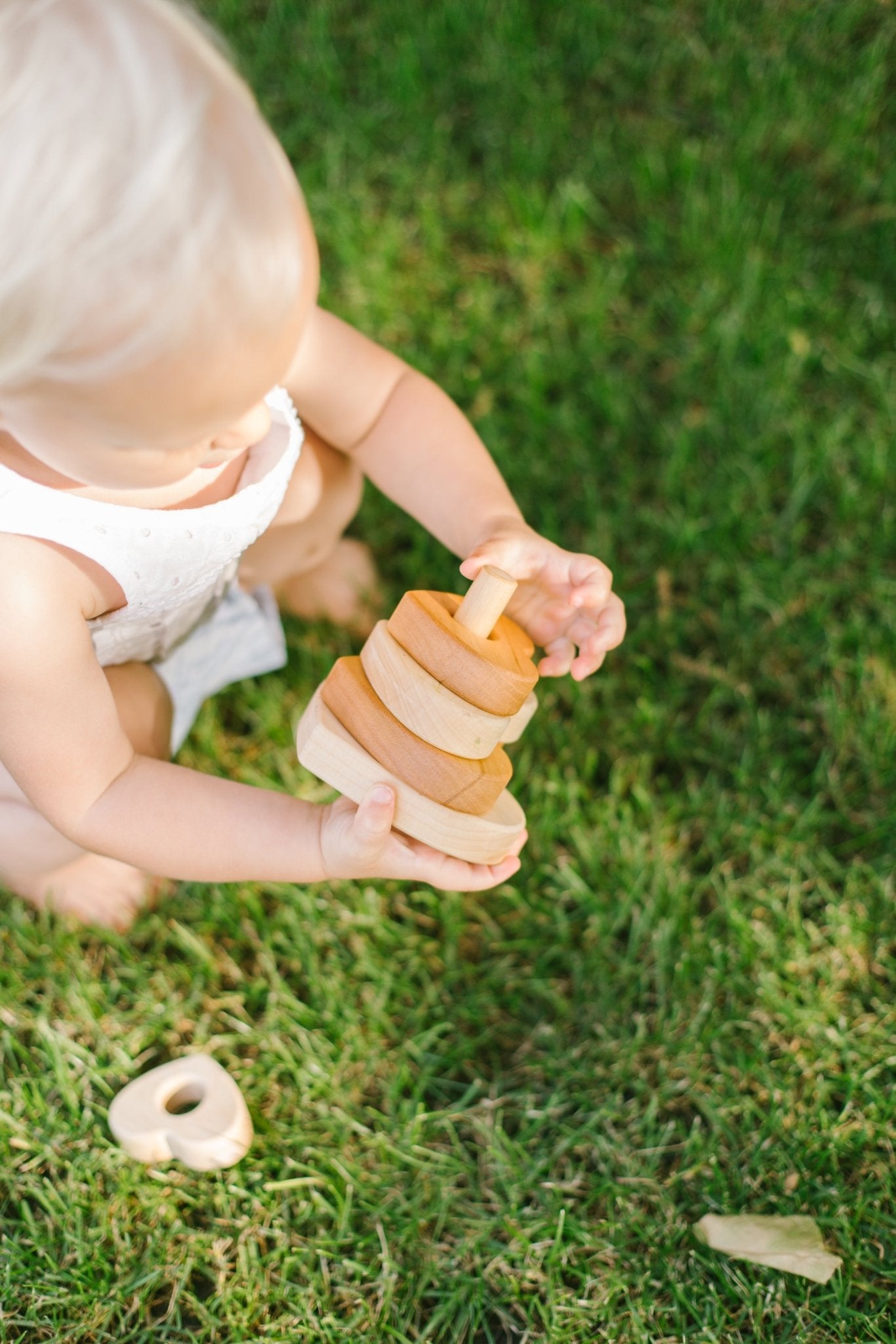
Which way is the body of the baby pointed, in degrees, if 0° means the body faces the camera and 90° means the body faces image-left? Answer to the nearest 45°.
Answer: approximately 315°

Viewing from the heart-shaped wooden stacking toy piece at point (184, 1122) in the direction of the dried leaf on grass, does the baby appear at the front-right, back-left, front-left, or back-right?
back-left

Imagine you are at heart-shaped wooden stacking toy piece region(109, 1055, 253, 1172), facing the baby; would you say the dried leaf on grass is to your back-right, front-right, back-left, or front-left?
back-right
